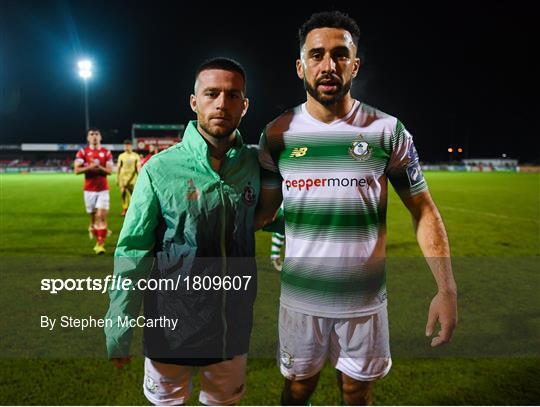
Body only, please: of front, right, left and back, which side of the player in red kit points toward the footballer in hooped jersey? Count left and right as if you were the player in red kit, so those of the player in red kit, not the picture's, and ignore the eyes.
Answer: front

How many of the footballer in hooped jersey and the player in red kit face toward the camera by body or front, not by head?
2

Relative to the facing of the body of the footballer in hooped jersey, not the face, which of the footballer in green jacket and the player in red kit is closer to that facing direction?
the footballer in green jacket

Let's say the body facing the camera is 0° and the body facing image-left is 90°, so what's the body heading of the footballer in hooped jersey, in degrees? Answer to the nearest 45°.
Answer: approximately 0°

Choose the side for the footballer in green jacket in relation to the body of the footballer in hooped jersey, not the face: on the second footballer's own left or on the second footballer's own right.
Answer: on the second footballer's own right

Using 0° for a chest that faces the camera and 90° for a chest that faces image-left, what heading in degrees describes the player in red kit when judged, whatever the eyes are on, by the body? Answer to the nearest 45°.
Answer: approximately 0°

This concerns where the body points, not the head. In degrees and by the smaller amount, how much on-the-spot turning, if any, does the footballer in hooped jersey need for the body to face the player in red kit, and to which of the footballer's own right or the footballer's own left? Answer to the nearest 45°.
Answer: approximately 135° to the footballer's own right

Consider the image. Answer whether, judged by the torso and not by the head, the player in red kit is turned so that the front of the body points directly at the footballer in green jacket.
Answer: yes
